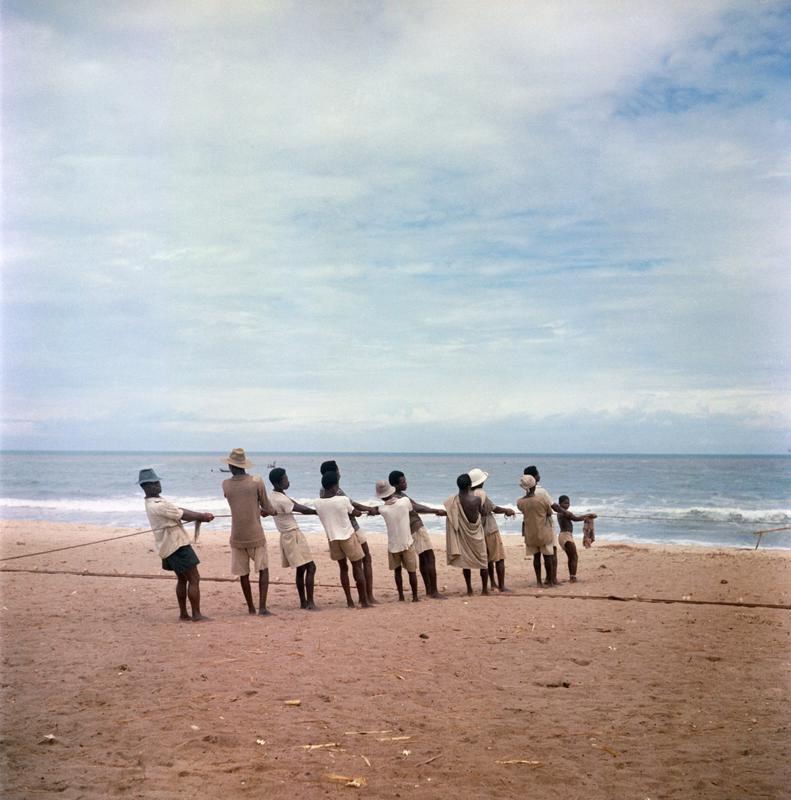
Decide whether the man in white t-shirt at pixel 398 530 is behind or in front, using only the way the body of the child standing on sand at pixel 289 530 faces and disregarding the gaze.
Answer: in front

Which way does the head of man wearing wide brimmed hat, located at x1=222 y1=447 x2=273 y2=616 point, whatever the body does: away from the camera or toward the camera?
away from the camera

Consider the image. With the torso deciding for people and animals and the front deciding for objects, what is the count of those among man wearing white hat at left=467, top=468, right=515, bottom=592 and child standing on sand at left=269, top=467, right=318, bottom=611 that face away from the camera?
0

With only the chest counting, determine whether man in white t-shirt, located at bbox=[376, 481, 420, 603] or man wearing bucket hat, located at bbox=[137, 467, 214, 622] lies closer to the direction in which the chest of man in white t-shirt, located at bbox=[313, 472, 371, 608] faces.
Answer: the man in white t-shirt

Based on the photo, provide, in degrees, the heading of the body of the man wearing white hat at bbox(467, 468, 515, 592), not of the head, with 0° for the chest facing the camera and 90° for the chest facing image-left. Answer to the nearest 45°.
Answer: approximately 270°

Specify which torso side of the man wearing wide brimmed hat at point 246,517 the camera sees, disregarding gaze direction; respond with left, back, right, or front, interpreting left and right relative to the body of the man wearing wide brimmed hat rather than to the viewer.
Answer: back

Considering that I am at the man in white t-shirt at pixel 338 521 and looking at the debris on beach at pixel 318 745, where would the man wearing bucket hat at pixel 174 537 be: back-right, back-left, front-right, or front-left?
front-right

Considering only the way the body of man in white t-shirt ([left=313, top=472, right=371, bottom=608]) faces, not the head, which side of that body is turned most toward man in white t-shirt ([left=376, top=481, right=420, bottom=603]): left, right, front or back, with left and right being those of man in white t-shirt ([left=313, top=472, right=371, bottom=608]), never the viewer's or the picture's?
front

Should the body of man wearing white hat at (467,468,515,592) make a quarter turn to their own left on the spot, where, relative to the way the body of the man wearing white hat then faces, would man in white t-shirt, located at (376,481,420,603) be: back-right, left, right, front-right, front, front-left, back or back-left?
back-left

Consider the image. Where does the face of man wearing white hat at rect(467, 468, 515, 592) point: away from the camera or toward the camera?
away from the camera
